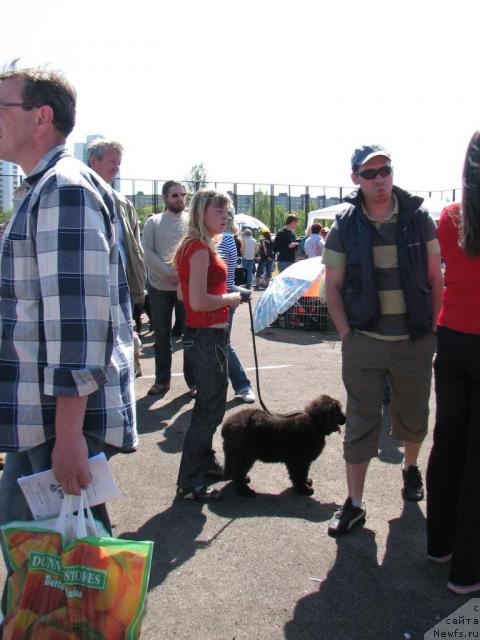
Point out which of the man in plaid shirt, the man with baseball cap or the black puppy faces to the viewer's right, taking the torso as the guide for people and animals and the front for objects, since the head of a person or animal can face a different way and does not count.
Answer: the black puppy

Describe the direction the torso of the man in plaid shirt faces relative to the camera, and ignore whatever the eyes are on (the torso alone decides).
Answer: to the viewer's left

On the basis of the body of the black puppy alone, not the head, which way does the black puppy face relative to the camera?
to the viewer's right

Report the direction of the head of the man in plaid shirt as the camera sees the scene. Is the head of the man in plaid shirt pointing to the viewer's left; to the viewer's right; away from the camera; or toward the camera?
to the viewer's left

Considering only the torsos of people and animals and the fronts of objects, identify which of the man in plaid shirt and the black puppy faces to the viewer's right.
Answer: the black puppy

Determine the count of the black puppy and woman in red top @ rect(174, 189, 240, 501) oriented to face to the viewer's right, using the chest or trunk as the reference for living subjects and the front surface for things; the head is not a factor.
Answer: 2

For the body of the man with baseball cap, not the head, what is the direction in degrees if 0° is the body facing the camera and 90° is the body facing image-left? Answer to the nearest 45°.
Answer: approximately 0°

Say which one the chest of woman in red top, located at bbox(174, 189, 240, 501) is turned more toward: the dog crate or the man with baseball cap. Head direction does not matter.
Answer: the man with baseball cap
